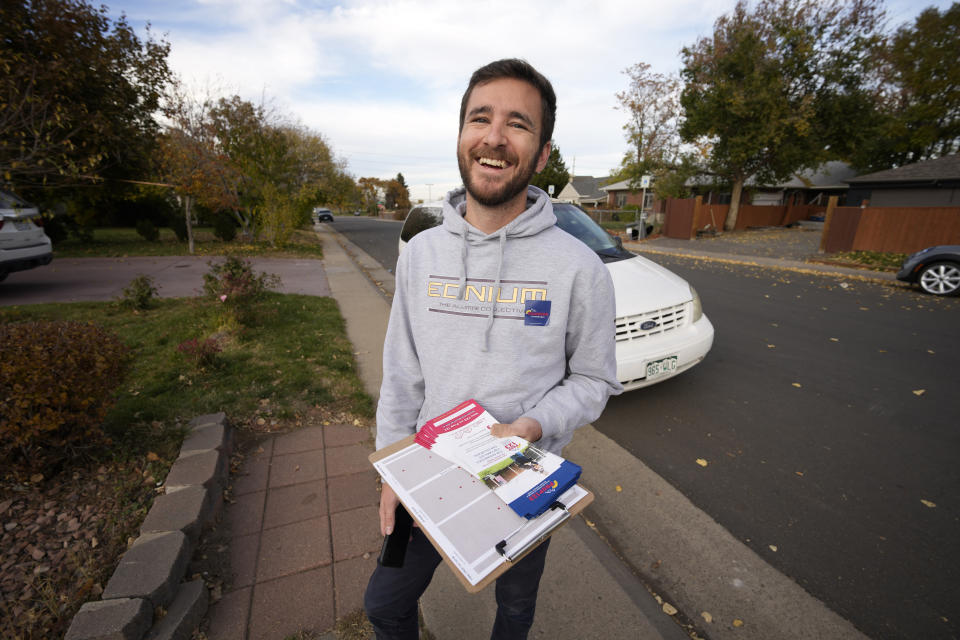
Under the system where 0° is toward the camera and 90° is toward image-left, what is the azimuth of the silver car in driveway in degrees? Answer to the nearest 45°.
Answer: approximately 135°

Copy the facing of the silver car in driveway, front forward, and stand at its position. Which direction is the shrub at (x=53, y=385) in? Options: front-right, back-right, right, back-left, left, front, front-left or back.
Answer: back-left

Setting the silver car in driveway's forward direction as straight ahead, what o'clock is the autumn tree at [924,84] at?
The autumn tree is roughly at 5 o'clock from the silver car in driveway.

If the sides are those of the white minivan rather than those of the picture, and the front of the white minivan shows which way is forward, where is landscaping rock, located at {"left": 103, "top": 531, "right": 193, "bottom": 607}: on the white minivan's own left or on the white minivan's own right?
on the white minivan's own right

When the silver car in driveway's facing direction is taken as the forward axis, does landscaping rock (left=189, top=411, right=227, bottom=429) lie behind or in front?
behind

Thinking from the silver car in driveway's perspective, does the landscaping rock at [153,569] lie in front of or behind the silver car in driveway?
behind

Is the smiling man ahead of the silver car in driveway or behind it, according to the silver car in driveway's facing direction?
behind

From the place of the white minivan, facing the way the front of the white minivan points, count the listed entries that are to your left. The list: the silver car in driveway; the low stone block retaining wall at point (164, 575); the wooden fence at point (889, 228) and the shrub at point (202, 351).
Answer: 1

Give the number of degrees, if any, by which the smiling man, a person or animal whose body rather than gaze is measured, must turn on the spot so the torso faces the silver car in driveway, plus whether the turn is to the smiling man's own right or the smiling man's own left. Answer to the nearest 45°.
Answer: approximately 135° to the smiling man's own right

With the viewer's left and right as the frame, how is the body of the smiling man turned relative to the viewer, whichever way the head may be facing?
facing the viewer

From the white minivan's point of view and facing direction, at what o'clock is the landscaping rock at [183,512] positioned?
The landscaping rock is roughly at 3 o'clock from the white minivan.

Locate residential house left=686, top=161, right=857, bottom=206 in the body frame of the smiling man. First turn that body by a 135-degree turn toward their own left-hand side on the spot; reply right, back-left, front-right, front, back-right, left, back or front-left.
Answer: front

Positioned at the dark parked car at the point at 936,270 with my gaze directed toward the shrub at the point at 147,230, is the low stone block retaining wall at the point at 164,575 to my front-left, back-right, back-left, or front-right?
front-left

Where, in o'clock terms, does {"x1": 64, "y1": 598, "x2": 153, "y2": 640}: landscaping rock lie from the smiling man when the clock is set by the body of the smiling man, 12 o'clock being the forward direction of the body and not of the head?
The landscaping rock is roughly at 3 o'clock from the smiling man.

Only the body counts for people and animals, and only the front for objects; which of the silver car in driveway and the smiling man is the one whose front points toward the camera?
the smiling man

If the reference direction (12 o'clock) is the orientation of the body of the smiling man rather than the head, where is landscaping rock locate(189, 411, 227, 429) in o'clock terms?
The landscaping rock is roughly at 4 o'clock from the smiling man.

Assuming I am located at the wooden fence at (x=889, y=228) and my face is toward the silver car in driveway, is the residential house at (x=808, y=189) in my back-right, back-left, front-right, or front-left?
back-right
